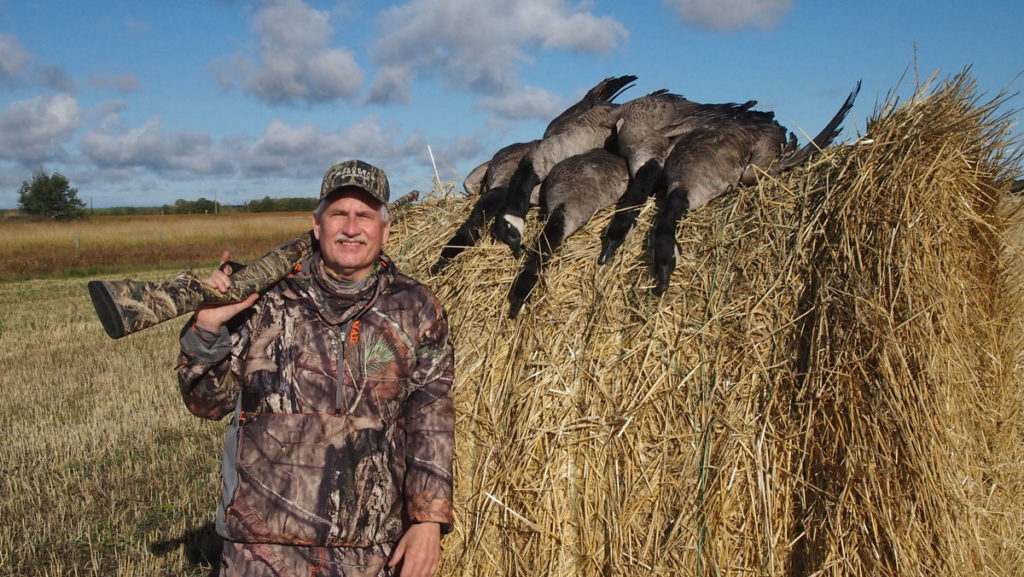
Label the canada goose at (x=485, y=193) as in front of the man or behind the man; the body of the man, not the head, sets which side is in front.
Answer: behind

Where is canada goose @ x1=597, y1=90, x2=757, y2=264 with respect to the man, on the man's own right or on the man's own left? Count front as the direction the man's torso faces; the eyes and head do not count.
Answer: on the man's own left

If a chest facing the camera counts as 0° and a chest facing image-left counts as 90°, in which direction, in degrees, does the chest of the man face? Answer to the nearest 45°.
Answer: approximately 0°

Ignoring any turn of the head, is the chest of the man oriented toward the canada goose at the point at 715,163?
no

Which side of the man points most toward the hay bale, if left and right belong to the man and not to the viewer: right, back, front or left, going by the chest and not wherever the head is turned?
left

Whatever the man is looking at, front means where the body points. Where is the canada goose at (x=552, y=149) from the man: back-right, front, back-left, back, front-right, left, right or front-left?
back-left

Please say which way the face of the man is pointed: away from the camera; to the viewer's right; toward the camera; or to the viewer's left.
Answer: toward the camera
